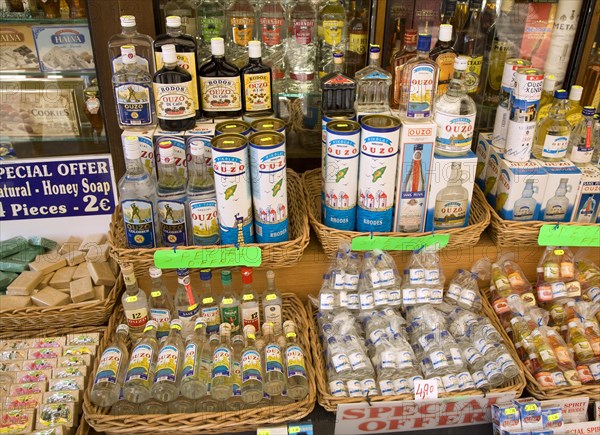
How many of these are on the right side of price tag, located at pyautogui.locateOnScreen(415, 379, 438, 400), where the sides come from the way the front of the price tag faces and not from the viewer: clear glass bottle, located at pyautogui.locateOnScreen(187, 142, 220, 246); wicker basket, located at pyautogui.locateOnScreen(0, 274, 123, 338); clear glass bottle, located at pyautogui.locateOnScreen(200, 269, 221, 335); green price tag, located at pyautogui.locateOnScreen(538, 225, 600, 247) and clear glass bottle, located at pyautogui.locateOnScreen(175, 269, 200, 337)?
4

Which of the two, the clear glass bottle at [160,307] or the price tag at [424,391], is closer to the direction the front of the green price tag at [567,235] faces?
the price tag

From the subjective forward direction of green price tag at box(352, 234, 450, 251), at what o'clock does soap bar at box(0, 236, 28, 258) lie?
The soap bar is roughly at 3 o'clock from the green price tag.

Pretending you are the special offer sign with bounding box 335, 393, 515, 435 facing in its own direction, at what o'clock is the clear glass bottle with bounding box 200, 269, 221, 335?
The clear glass bottle is roughly at 3 o'clock from the special offer sign.

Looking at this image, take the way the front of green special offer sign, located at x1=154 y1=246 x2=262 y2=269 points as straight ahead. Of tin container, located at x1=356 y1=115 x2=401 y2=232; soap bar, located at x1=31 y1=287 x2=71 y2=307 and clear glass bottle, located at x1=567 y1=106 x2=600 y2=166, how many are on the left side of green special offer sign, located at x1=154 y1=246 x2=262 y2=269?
2

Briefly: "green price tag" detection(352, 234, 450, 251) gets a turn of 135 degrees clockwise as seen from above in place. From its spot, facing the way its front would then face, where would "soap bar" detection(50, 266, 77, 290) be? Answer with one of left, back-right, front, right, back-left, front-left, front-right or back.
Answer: front-left

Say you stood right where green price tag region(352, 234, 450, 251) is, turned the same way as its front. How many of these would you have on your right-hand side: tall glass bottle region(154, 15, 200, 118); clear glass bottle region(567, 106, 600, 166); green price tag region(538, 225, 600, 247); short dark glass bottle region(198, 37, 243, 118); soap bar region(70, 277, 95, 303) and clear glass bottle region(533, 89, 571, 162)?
3

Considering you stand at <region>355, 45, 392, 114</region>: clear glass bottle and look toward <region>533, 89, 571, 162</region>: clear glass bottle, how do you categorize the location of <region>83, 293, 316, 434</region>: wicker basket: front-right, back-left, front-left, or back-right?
back-right

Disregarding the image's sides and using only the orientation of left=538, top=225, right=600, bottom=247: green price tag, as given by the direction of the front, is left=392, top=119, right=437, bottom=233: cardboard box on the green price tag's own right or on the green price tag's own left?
on the green price tag's own right

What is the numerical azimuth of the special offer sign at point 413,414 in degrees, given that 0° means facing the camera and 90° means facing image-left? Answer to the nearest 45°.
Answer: approximately 0°

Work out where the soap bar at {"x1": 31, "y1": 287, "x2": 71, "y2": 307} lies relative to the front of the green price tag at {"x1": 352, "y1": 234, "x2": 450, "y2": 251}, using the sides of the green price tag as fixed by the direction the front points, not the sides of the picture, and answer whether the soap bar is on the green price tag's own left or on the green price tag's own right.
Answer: on the green price tag's own right

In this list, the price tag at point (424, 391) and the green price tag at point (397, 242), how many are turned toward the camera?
2
